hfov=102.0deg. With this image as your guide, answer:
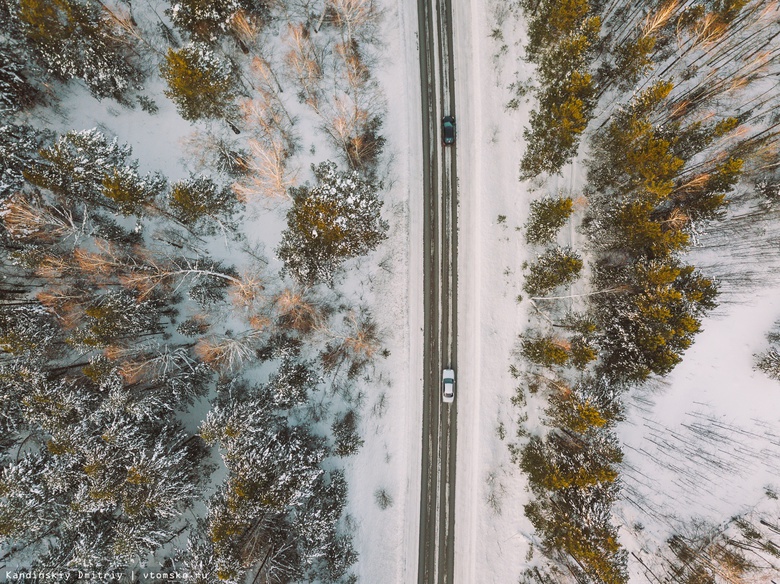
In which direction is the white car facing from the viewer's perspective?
away from the camera

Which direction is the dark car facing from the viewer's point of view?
away from the camera

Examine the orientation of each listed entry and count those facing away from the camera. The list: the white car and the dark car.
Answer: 2

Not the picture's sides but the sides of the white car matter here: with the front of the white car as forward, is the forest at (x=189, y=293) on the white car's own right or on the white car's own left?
on the white car's own left

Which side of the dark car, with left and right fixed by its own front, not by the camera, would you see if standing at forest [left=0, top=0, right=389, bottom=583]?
left

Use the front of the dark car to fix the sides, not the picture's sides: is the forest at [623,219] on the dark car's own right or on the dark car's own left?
on the dark car's own right
